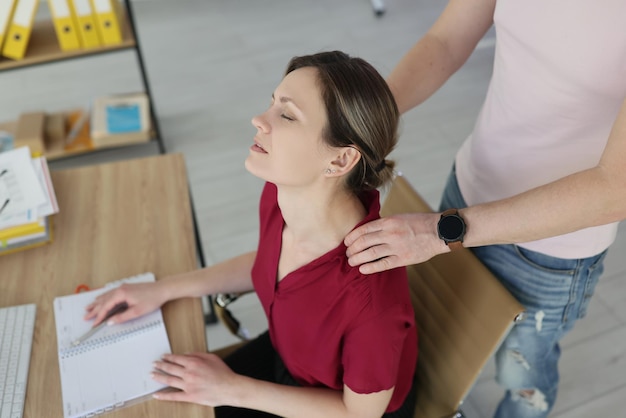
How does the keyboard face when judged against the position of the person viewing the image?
facing to the right of the viewer

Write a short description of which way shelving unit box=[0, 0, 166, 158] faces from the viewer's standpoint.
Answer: facing the viewer

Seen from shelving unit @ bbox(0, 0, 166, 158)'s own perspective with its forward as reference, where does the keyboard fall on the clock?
The keyboard is roughly at 12 o'clock from the shelving unit.

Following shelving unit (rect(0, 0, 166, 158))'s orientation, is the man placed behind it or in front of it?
in front

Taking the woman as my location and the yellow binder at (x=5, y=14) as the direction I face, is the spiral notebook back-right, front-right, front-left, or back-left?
front-left

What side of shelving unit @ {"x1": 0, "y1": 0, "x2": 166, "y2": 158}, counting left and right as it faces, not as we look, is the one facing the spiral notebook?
front

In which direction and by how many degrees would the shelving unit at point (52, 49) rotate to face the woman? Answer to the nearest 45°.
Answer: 0° — it already faces them

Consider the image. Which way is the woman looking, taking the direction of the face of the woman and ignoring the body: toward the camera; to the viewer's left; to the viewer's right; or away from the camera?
to the viewer's left

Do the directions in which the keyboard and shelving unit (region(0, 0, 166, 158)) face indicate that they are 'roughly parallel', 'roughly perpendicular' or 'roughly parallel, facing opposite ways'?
roughly perpendicular

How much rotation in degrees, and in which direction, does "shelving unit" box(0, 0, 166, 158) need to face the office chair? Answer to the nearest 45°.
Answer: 0° — it already faces it
